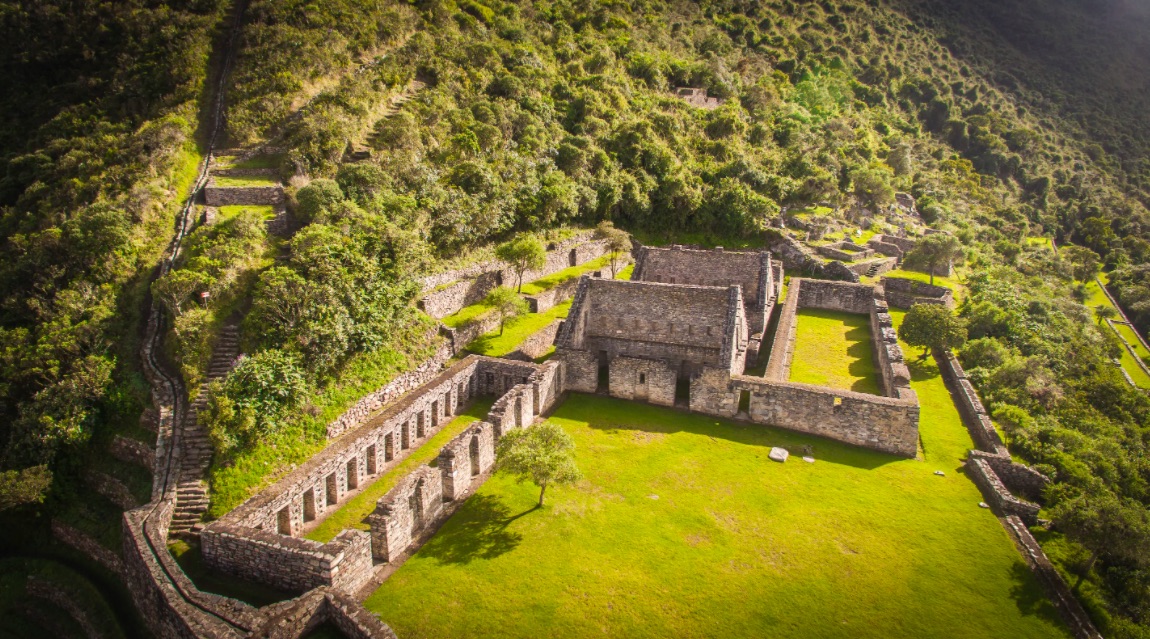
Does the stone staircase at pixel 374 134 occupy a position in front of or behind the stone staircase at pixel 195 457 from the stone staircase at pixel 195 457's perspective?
behind

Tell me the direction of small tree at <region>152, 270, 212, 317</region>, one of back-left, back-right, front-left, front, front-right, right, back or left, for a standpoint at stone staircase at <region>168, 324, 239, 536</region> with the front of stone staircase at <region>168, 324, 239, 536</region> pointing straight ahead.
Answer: back

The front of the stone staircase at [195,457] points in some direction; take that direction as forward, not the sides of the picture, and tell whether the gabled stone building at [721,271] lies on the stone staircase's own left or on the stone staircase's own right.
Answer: on the stone staircase's own left

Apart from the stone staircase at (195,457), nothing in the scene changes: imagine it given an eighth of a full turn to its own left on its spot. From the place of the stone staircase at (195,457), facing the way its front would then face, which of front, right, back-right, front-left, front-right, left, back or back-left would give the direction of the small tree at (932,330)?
front-left

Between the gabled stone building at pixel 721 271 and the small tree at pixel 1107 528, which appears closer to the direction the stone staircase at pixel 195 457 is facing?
the small tree

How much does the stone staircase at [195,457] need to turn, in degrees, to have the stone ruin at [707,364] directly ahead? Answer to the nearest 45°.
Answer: approximately 90° to its left

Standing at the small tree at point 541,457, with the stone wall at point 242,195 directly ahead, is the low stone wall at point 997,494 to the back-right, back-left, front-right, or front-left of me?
back-right

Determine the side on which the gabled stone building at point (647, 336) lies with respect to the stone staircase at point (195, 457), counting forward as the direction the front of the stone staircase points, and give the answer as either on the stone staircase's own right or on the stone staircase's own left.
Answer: on the stone staircase's own left

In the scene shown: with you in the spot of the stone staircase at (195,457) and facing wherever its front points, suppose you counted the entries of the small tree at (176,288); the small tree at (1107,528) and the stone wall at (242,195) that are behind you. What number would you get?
2

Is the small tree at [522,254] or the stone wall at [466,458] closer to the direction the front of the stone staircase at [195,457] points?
the stone wall

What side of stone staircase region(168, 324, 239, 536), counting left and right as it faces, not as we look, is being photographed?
front
